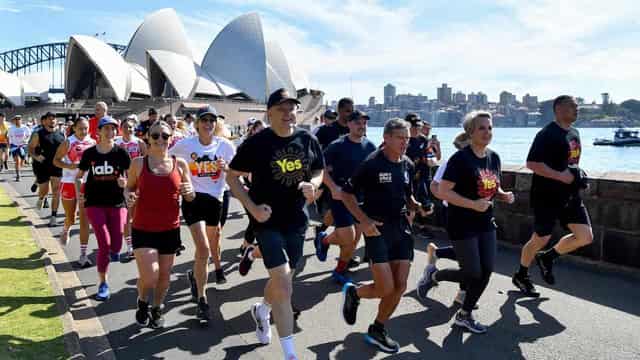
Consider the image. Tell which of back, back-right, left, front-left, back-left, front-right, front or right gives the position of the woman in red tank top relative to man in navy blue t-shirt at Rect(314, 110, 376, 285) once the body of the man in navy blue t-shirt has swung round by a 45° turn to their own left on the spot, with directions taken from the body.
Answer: back-right

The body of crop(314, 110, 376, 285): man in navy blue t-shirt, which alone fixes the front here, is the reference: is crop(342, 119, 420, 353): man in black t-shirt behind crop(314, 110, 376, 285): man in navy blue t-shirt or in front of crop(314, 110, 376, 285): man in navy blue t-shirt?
in front

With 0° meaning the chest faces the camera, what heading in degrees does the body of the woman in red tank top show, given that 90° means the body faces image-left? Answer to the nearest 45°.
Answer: approximately 0°

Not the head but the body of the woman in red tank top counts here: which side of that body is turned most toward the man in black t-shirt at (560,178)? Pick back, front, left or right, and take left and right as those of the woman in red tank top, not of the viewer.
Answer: left

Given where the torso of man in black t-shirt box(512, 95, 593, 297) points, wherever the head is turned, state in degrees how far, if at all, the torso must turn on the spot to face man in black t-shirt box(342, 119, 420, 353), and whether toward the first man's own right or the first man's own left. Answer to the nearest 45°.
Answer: approximately 90° to the first man's own right

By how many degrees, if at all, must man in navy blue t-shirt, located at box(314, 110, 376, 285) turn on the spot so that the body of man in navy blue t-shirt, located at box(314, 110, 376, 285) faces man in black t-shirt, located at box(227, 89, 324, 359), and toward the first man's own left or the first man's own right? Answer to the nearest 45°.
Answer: approximately 45° to the first man's own right
